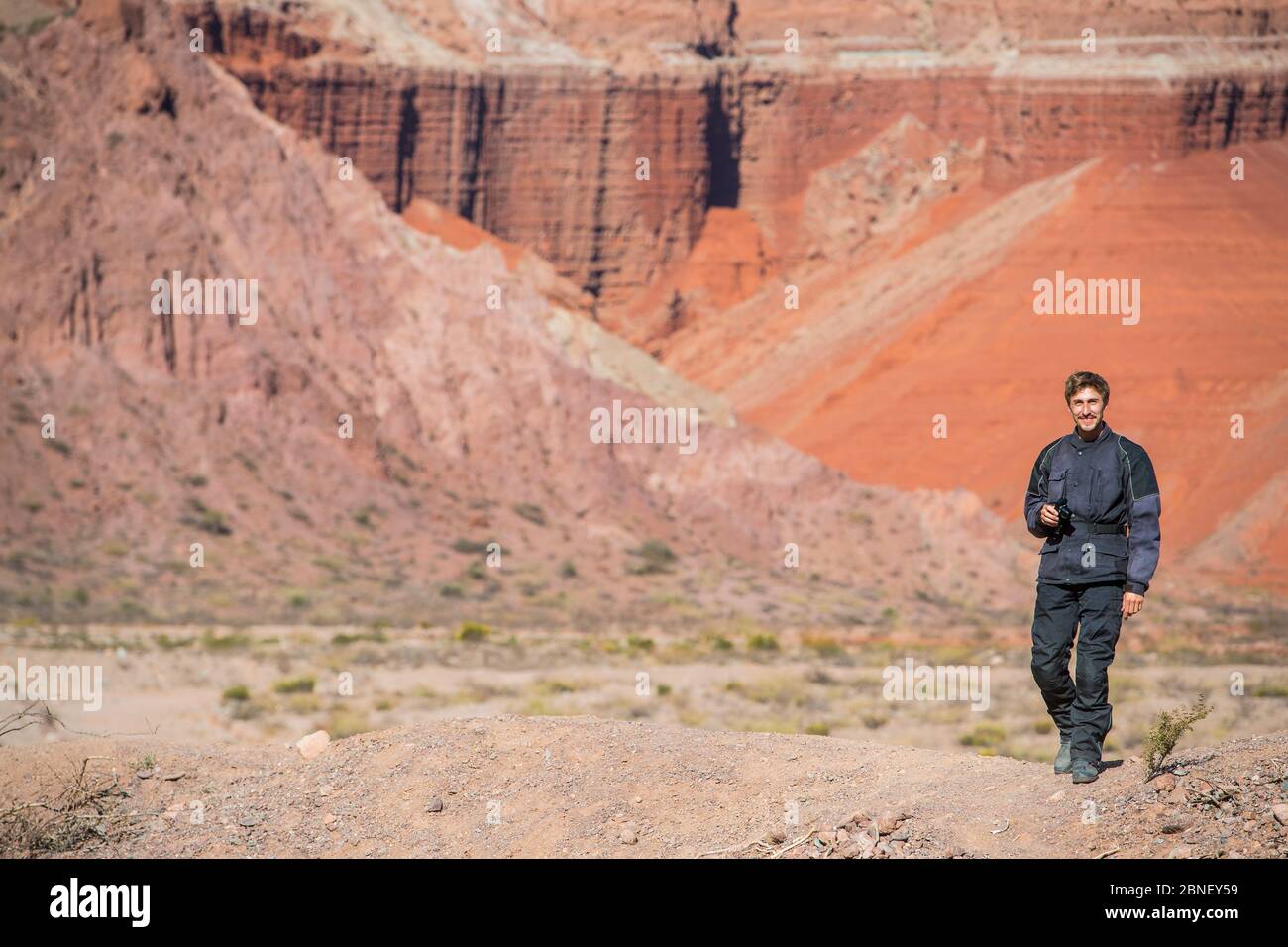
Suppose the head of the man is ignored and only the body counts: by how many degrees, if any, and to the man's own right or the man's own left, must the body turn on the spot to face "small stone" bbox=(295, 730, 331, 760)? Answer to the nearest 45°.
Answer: approximately 90° to the man's own right

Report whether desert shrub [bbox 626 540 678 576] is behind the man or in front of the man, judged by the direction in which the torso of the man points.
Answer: behind

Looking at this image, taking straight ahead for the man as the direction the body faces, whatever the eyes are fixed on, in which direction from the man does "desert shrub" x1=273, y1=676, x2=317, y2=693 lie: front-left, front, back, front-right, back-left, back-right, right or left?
back-right

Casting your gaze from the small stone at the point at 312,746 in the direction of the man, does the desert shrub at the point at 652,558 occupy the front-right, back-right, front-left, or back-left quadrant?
back-left

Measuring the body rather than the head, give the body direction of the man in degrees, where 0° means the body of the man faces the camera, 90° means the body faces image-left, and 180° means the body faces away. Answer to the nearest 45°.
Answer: approximately 0°

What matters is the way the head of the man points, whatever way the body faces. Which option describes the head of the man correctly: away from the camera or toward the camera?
toward the camera
